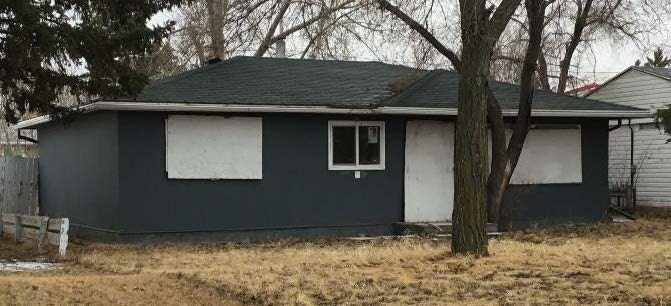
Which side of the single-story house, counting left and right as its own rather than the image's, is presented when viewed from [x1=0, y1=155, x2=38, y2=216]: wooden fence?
right

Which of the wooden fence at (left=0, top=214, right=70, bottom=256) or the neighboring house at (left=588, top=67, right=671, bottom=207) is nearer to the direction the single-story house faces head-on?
the wooden fence

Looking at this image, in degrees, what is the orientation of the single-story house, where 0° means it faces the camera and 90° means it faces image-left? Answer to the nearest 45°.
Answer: approximately 0°

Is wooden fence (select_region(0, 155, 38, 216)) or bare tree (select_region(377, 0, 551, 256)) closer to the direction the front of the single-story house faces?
the bare tree

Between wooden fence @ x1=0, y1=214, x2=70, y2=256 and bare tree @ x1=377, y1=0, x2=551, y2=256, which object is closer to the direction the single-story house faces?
the bare tree

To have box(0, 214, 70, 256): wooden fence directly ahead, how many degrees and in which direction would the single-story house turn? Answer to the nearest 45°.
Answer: approximately 45° to its right

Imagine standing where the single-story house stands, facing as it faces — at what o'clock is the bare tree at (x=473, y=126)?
The bare tree is roughly at 11 o'clock from the single-story house.
